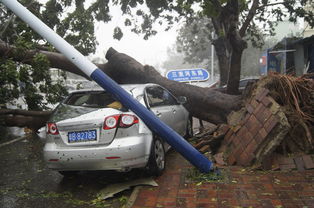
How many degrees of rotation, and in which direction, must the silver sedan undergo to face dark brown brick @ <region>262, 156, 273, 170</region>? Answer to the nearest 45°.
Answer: approximately 45° to its right

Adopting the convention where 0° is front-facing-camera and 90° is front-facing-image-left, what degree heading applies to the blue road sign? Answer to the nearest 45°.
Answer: approximately 0°

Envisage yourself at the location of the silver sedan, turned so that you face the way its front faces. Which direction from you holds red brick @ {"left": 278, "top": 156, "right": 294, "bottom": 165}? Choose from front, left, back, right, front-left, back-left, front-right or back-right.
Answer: front-right

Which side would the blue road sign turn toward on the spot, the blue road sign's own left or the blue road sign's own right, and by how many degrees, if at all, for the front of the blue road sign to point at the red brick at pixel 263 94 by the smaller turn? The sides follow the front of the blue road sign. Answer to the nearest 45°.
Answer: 0° — it already faces it

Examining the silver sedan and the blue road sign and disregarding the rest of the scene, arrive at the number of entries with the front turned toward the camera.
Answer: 1

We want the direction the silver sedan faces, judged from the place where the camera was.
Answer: facing away from the viewer and to the right of the viewer

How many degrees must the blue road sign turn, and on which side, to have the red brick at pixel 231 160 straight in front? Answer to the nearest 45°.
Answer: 0° — it already faces it

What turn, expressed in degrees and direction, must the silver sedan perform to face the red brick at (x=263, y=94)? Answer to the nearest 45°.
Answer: approximately 45° to its right

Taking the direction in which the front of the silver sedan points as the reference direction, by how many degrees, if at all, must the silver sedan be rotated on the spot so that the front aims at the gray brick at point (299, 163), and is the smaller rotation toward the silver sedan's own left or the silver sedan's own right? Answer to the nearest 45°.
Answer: approximately 45° to the silver sedan's own right
